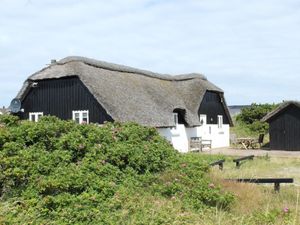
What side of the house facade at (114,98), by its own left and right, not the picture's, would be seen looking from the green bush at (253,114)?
left

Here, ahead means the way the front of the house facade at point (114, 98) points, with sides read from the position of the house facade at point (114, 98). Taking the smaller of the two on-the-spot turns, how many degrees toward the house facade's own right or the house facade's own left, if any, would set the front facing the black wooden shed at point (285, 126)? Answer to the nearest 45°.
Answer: approximately 45° to the house facade's own left

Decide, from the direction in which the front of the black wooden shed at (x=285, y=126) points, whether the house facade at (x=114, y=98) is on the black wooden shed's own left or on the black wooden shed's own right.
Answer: on the black wooden shed's own right

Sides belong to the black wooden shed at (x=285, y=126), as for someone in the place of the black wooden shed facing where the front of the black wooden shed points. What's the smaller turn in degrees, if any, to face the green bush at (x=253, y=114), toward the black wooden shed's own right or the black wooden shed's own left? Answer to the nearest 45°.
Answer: approximately 180°

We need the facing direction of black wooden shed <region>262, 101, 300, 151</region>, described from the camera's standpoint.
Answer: facing the viewer

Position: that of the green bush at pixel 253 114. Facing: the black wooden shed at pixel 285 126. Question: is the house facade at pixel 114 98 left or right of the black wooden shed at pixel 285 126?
right

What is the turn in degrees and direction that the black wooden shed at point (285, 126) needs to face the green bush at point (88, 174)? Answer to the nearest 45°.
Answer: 0° — it already faces it

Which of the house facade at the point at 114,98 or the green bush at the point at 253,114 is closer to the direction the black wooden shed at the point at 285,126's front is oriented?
the house facade

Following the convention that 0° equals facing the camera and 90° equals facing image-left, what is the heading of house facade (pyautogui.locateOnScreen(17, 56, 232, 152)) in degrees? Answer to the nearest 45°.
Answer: approximately 315°

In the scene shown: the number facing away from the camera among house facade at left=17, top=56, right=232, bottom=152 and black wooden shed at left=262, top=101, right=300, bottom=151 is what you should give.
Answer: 0

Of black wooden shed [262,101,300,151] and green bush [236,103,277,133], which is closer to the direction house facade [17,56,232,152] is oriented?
the black wooden shed
